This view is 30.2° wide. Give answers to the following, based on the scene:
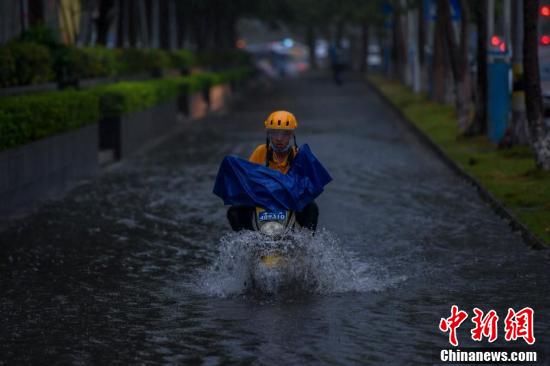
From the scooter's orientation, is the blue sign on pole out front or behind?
behind

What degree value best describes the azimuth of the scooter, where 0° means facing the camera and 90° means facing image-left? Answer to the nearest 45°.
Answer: approximately 0°

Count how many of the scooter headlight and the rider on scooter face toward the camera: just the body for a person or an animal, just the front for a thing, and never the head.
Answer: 2

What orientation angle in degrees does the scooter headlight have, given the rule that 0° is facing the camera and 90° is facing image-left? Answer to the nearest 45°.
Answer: approximately 0°

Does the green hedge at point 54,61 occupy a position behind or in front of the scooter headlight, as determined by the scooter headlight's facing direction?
behind

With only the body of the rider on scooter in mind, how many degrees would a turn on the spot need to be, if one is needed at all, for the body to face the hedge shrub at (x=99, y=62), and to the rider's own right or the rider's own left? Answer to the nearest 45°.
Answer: approximately 180°

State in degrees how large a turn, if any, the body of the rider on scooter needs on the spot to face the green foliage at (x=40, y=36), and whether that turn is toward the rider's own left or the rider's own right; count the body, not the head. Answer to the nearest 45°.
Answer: approximately 180°

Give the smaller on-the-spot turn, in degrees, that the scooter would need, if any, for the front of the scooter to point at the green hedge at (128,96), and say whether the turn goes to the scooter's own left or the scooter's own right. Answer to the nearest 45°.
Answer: approximately 180°
